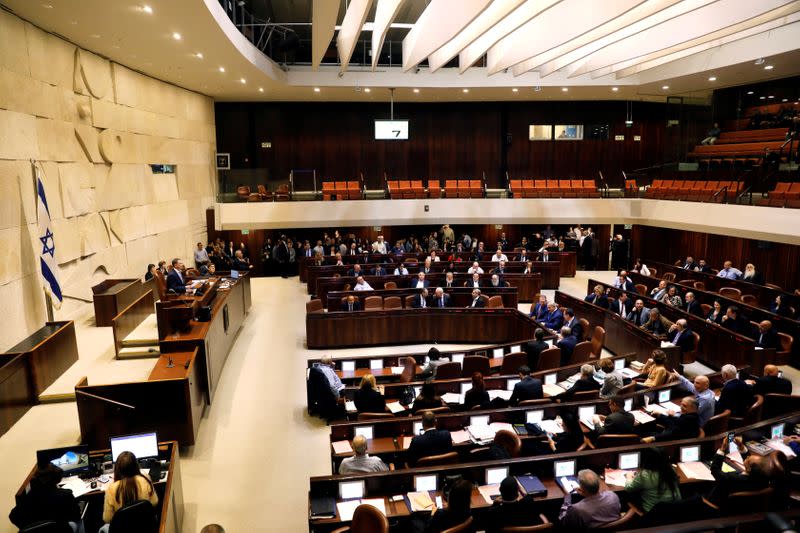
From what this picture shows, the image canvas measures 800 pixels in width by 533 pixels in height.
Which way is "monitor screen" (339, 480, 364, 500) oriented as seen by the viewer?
toward the camera

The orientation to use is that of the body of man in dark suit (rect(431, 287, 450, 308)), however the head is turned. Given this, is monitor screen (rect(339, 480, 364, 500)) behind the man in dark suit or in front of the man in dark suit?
in front

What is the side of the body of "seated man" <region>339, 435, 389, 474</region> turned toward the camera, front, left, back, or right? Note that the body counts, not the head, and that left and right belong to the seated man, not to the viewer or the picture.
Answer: back

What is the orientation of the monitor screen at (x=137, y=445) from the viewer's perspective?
toward the camera

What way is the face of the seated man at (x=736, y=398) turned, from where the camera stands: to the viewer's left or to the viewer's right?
to the viewer's left

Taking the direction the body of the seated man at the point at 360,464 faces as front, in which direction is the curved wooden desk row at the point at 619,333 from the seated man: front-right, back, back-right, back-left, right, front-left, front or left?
front-right

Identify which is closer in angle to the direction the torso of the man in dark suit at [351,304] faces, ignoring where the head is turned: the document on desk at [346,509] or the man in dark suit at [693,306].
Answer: the document on desk

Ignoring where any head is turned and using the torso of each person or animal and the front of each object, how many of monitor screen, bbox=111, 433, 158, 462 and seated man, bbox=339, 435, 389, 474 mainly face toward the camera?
1

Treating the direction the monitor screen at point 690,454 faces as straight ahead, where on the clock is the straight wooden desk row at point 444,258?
The straight wooden desk row is roughly at 5 o'clock from the monitor screen.

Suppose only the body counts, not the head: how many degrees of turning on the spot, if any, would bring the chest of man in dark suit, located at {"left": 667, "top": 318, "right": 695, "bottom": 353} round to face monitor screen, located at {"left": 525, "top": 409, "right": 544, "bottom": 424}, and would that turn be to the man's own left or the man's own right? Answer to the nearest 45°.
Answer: approximately 45° to the man's own left

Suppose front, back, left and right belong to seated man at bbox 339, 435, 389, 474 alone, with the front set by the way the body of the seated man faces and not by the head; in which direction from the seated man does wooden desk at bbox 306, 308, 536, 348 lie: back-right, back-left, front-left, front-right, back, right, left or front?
front

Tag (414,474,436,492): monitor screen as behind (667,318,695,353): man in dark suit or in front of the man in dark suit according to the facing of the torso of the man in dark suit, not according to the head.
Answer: in front

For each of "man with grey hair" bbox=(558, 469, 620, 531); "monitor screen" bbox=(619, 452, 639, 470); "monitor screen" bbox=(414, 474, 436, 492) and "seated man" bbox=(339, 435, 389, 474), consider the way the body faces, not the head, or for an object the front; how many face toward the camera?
2

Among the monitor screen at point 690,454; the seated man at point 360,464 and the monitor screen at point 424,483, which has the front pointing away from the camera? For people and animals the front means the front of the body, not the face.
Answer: the seated man

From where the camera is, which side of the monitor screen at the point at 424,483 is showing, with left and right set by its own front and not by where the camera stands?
front

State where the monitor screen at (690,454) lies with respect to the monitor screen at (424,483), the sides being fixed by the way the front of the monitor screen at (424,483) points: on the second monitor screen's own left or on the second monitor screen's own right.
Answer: on the second monitor screen's own left
